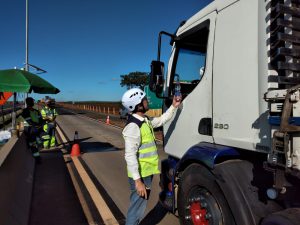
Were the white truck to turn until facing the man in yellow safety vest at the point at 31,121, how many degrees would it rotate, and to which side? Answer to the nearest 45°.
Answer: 0° — it already faces them

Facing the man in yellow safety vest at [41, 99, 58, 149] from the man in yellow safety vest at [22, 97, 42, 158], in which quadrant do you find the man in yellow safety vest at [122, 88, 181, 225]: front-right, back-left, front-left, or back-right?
back-right

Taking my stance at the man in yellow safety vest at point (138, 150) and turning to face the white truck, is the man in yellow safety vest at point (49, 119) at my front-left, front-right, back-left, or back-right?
back-left

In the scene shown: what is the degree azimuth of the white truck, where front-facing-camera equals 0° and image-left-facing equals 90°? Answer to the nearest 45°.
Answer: approximately 135°

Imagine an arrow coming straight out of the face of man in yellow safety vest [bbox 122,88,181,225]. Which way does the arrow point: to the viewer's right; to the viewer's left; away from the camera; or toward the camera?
to the viewer's right

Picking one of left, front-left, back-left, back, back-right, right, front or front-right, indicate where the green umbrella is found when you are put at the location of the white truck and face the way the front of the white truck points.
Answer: front

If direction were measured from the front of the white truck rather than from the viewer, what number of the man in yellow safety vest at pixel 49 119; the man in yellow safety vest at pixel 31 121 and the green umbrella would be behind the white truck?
0

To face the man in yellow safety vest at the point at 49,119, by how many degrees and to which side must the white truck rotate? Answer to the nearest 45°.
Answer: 0° — it already faces them
